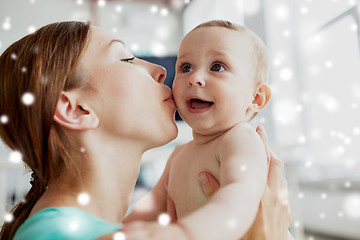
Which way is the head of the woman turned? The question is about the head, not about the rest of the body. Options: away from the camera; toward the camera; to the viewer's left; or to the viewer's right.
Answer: to the viewer's right

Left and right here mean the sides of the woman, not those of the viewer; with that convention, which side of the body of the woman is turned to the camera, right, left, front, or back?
right
